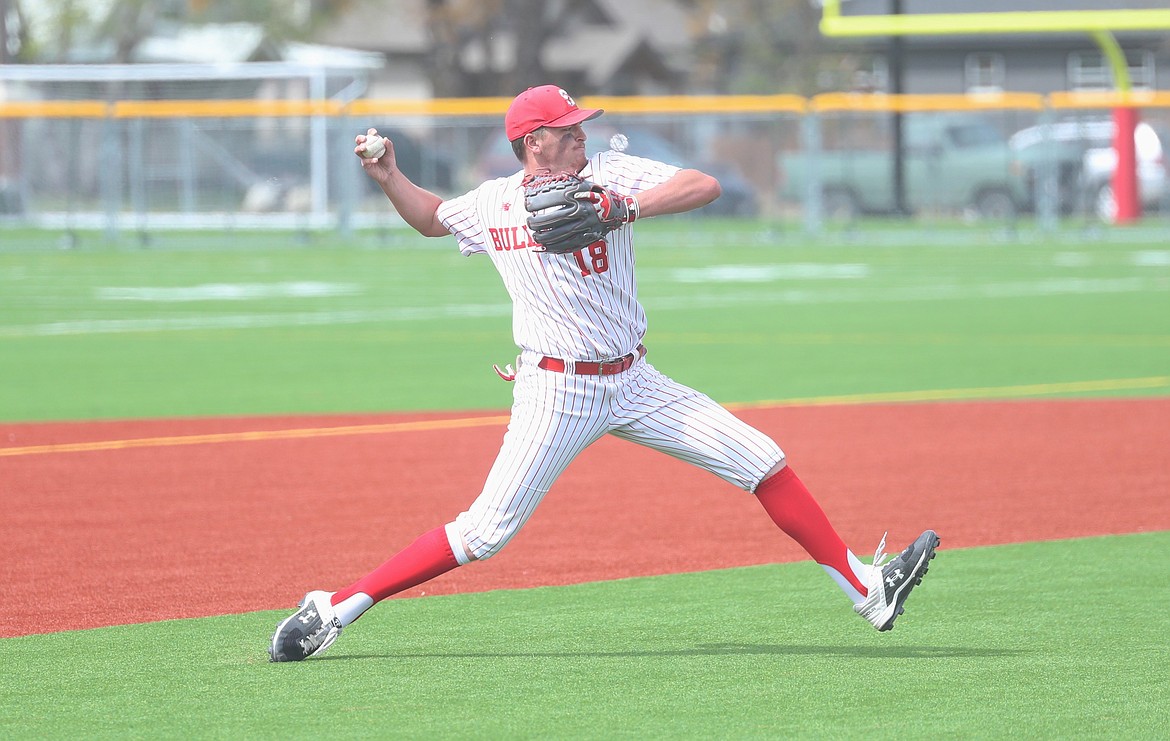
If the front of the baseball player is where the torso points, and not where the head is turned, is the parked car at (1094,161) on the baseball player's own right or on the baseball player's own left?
on the baseball player's own left

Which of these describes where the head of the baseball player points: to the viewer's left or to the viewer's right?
to the viewer's right

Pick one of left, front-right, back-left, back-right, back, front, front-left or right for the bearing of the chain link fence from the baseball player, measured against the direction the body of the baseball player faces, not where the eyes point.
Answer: back-left

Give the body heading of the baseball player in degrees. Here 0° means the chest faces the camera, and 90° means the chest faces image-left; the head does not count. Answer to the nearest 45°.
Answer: approximately 315°

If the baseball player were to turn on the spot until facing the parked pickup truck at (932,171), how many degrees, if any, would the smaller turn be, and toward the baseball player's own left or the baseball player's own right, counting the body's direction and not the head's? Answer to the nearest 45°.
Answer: approximately 135° to the baseball player's own left
